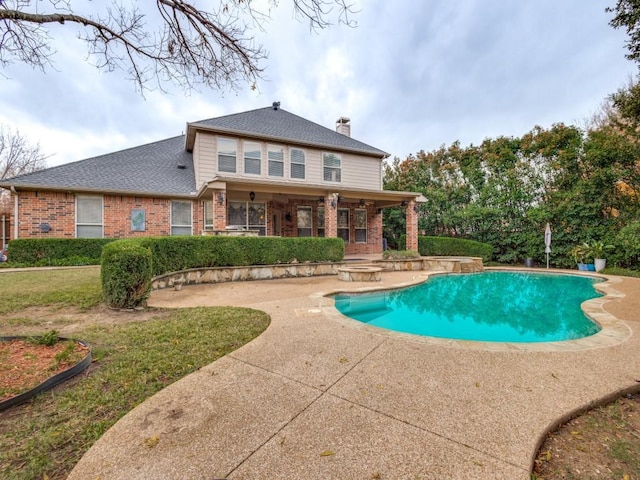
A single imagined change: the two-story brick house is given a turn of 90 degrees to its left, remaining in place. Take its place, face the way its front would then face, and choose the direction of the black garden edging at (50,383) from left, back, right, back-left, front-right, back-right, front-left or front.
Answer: left

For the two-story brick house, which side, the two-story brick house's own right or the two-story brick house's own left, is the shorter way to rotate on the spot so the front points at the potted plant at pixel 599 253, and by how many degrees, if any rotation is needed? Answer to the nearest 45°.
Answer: approximately 135° to the two-story brick house's own right

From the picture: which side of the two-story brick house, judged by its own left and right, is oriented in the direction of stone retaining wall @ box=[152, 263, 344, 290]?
back

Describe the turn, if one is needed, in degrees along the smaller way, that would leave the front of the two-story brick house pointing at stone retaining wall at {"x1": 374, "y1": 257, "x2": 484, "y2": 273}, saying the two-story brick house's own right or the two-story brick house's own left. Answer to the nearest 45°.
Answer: approximately 135° to the two-story brick house's own right

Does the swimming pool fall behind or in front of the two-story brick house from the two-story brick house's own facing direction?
behind

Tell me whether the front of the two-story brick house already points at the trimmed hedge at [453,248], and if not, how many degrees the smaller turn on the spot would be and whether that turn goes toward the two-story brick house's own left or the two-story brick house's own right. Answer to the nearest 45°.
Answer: approximately 90° to the two-story brick house's own right

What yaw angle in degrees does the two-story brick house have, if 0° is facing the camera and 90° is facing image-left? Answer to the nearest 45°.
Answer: approximately 180°

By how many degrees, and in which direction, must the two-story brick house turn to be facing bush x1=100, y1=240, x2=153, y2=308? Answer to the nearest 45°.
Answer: approximately 180°
